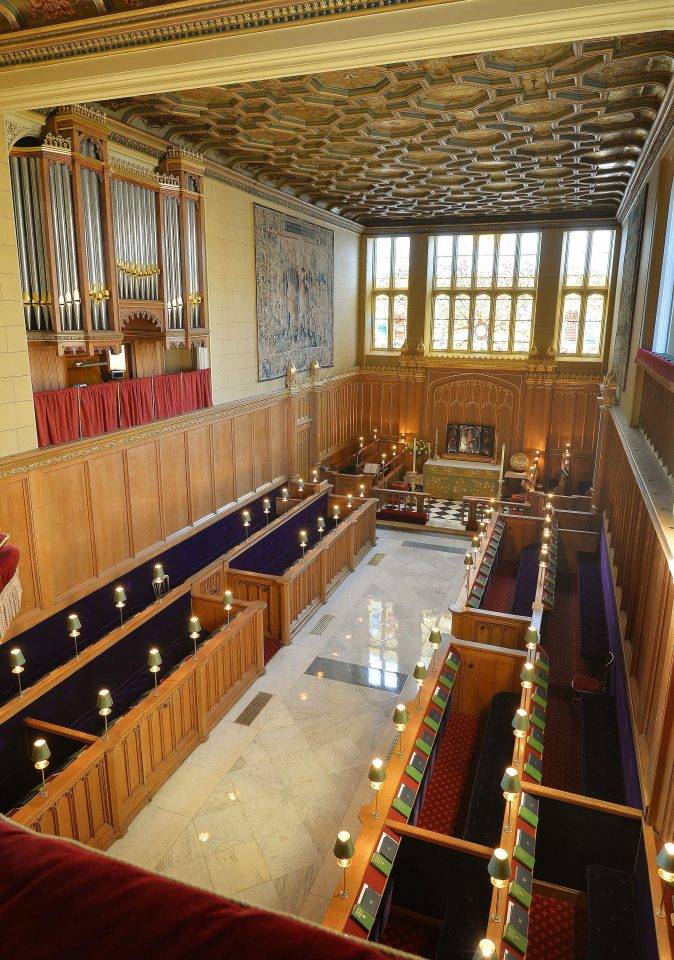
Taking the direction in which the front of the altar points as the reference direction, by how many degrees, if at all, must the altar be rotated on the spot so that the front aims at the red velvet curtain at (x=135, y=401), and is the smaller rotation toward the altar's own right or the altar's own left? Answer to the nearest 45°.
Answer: approximately 45° to the altar's own right

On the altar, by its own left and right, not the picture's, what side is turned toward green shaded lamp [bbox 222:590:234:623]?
front

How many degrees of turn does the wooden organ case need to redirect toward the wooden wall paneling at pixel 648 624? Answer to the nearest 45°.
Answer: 0° — it already faces it

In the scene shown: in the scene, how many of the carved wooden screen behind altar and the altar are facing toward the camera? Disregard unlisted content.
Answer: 2

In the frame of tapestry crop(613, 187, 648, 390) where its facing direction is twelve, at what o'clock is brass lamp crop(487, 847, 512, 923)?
The brass lamp is roughly at 9 o'clock from the tapestry.

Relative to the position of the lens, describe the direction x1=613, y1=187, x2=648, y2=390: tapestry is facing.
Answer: facing to the left of the viewer

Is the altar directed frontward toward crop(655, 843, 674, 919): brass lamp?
yes

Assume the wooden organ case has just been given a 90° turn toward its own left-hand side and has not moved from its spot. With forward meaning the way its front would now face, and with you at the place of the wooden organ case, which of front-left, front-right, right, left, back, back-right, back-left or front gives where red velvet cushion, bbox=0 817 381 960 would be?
back-right

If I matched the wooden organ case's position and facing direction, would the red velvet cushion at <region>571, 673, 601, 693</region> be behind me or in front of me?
in front

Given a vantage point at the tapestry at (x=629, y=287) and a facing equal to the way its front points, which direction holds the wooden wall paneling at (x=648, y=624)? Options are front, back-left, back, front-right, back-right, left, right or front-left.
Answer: left

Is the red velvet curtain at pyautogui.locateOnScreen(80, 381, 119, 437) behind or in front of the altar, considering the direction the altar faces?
in front

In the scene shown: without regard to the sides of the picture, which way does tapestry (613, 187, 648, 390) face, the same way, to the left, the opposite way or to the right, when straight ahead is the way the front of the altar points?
to the right

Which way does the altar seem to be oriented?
toward the camera

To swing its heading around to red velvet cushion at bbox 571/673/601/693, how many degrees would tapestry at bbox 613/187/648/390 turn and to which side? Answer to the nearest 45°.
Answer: approximately 90° to its left

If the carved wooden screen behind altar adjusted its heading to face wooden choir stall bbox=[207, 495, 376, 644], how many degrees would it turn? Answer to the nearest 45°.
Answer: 0° — it already faces it

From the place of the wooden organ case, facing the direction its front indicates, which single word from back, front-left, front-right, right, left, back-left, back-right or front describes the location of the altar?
left

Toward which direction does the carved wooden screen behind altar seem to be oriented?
toward the camera

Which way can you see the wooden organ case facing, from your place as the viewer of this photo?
facing the viewer and to the right of the viewer
